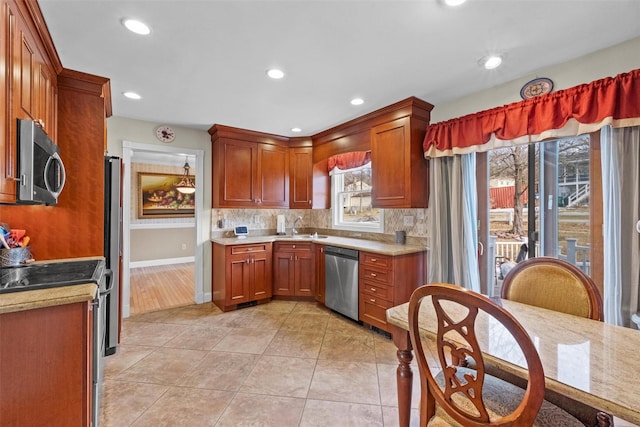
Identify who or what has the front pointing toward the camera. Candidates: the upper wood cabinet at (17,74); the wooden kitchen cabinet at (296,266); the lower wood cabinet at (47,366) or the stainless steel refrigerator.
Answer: the wooden kitchen cabinet

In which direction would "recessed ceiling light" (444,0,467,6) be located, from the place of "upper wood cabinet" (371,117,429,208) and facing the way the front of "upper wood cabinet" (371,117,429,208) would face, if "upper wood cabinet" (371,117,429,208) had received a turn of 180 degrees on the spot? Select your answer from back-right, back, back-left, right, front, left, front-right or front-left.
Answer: back-right

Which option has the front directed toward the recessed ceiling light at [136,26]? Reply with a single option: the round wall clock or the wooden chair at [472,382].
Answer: the round wall clock

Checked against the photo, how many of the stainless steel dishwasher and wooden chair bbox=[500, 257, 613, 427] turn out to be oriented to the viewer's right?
0

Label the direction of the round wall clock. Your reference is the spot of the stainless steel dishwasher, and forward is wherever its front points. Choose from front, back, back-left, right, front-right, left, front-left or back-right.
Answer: front-right

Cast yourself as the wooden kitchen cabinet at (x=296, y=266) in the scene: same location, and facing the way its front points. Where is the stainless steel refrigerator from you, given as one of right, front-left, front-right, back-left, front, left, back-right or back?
front-right

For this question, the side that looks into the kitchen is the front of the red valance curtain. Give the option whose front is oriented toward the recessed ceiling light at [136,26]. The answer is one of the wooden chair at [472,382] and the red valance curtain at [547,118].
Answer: the red valance curtain

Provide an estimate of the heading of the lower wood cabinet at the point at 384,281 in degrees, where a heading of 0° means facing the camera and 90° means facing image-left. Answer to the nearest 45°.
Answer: approximately 45°

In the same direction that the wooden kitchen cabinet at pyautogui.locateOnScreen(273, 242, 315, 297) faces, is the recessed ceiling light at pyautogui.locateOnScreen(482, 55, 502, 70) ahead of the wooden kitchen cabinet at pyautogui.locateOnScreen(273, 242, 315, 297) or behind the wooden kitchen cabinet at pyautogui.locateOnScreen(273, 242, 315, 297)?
ahead

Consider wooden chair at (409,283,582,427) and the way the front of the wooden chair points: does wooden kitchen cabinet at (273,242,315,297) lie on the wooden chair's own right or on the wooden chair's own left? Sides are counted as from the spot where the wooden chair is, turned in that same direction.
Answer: on the wooden chair's own left
